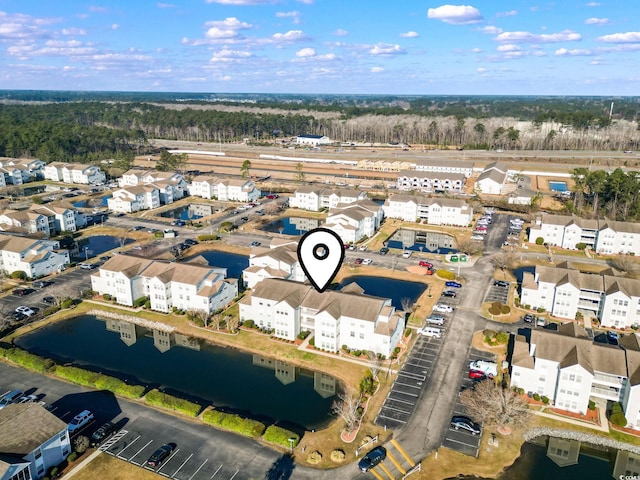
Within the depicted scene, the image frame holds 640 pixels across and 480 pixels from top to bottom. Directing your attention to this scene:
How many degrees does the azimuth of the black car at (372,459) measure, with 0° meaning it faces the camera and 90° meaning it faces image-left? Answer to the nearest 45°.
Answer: approximately 45°

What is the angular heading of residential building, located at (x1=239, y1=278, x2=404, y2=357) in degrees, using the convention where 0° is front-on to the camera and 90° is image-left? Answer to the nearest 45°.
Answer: approximately 45°

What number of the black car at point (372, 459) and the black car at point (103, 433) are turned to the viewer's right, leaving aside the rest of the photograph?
0

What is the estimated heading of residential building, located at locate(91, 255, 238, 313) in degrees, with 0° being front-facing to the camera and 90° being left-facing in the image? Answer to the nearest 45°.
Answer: approximately 45°

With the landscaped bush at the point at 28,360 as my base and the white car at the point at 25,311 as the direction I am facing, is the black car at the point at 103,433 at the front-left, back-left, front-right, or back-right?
back-right
